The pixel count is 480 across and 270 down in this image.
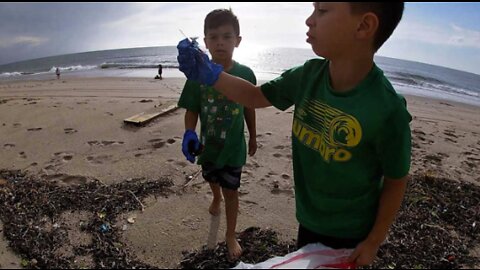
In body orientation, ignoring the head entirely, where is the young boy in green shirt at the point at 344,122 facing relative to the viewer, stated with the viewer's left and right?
facing the viewer and to the left of the viewer

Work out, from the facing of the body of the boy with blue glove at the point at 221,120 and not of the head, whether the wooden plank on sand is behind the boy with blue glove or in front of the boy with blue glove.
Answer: behind

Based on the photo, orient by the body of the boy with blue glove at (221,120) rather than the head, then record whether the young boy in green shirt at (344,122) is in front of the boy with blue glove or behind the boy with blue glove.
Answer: in front

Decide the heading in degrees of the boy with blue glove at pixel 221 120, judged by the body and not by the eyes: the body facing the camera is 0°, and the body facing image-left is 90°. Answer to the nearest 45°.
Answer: approximately 0°

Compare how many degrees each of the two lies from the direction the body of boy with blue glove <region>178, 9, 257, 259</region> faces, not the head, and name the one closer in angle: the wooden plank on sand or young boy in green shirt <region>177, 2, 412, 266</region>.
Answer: the young boy in green shirt

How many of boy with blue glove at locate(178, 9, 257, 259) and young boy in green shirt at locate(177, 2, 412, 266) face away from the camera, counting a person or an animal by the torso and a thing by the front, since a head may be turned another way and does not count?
0

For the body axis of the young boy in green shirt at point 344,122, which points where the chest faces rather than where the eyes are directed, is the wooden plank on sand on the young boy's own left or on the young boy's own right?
on the young boy's own right
